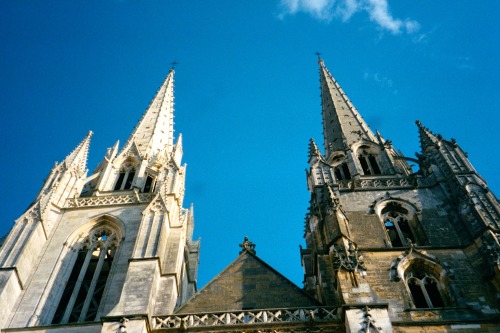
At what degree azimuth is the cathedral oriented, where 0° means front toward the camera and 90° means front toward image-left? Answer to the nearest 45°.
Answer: approximately 0°
